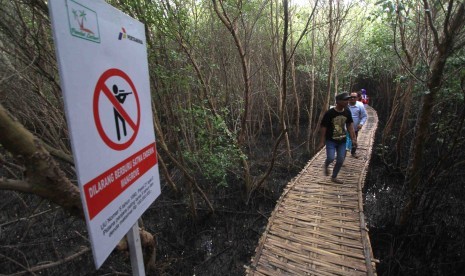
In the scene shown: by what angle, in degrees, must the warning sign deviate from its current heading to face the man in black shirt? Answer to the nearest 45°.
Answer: approximately 90° to its left

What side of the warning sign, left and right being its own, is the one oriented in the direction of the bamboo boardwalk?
left

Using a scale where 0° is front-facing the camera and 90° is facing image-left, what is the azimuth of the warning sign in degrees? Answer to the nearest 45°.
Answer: approximately 315°
